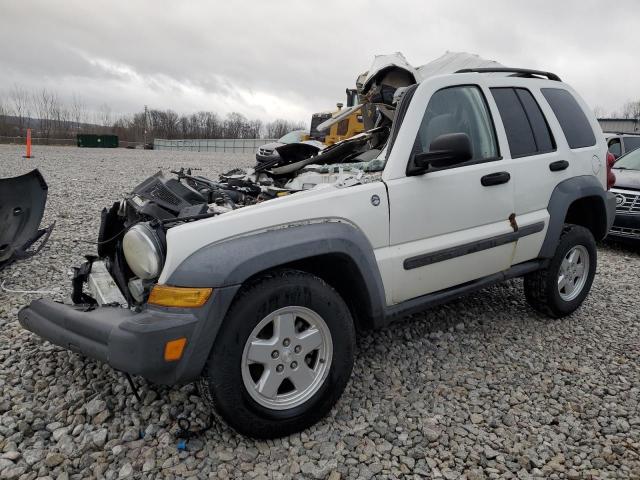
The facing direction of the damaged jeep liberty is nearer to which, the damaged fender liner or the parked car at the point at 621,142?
the damaged fender liner

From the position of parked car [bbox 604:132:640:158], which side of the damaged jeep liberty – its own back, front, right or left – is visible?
back

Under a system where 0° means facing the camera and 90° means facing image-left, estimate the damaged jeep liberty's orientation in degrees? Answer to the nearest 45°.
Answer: approximately 45°

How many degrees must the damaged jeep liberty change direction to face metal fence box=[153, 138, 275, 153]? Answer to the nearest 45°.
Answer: approximately 135° to its right

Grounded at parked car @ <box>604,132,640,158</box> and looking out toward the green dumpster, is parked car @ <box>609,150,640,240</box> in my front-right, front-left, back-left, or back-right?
back-left

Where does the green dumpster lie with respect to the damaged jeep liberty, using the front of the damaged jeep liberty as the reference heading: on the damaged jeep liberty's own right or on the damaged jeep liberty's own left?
on the damaged jeep liberty's own right

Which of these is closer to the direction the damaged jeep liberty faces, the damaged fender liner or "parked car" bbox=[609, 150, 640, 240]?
the damaged fender liner

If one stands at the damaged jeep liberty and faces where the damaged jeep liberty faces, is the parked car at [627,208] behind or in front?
behind

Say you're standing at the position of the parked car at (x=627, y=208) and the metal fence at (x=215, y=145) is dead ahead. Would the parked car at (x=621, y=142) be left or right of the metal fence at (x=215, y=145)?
right
